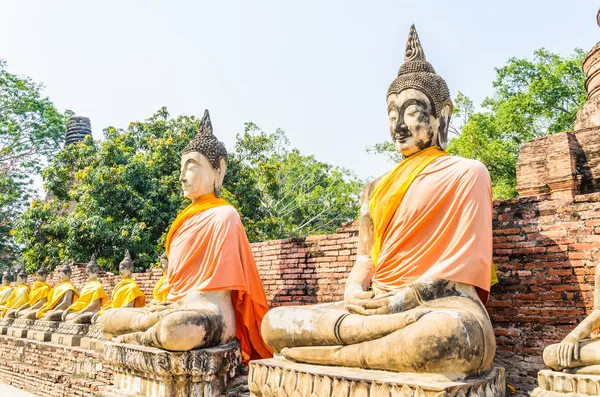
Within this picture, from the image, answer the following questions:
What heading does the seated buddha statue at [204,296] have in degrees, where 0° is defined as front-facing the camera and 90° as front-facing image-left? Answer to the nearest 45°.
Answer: approximately 45°

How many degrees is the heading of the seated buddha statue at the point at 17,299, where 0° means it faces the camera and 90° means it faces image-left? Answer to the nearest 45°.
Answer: approximately 90°

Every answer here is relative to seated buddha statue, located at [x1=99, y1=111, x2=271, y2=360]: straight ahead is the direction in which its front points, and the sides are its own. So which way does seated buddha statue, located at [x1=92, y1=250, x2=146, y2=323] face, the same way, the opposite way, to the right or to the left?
the same way

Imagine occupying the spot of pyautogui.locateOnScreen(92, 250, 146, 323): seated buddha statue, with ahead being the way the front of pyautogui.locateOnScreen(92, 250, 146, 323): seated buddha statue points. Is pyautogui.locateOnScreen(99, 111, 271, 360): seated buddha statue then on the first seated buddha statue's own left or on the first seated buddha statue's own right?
on the first seated buddha statue's own left

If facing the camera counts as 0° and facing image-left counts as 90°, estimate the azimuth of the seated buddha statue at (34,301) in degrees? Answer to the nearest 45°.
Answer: approximately 45°

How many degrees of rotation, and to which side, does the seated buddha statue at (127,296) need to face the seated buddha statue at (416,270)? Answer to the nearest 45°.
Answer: approximately 45° to its left

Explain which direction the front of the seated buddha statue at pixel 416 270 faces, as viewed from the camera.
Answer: facing the viewer and to the left of the viewer

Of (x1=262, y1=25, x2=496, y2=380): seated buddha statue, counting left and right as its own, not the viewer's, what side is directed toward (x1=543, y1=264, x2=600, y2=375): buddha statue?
left

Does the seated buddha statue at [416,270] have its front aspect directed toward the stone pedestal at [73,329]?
no

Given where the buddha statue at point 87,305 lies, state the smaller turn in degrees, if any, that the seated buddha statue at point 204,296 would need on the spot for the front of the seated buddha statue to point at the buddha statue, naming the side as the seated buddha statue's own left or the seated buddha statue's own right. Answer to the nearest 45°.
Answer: approximately 135° to the seated buddha statue's own right

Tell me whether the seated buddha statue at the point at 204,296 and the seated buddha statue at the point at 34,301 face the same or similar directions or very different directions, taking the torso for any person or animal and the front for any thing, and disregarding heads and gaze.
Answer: same or similar directions

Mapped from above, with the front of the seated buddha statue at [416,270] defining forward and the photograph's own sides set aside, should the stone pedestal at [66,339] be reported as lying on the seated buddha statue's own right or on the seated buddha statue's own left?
on the seated buddha statue's own right

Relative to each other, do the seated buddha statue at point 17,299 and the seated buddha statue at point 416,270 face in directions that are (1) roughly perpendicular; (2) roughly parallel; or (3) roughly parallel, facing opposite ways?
roughly parallel

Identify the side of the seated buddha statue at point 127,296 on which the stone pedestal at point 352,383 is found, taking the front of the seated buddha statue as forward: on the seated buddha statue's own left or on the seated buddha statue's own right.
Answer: on the seated buddha statue's own left

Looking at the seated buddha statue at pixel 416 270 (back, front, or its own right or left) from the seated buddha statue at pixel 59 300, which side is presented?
right

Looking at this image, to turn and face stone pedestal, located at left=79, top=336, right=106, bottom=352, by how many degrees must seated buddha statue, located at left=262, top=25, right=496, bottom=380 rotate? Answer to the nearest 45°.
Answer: approximately 90° to its right

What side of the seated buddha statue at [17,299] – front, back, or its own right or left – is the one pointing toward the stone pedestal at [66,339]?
left

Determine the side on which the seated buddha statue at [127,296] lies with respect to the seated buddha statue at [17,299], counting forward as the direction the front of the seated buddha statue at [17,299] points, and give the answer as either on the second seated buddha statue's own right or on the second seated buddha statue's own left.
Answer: on the second seated buddha statue's own left
